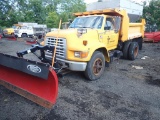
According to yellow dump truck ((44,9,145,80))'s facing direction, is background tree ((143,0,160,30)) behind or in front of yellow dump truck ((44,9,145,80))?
behind

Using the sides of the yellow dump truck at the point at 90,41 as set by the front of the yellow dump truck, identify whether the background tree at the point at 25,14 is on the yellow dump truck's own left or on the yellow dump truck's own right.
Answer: on the yellow dump truck's own right

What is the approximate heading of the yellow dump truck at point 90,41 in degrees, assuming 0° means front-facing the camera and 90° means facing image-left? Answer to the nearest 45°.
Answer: approximately 45°
